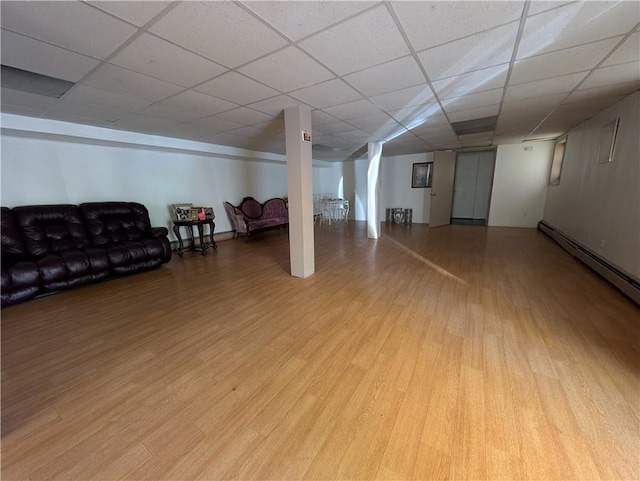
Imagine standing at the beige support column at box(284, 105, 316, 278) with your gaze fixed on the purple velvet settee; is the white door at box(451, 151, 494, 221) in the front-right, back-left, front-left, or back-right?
front-right

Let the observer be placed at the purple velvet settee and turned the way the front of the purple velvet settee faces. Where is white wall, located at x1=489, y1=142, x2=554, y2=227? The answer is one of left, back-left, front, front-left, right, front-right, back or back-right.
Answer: front-left

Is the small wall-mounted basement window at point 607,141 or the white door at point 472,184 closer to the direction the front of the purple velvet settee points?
the small wall-mounted basement window

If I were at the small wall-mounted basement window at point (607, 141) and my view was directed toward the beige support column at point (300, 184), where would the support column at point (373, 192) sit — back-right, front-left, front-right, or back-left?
front-right

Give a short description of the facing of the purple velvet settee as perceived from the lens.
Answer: facing the viewer and to the right of the viewer

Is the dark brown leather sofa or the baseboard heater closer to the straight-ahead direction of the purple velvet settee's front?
the baseboard heater

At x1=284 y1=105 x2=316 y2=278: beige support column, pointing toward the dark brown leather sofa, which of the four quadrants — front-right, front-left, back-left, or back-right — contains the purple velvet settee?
front-right

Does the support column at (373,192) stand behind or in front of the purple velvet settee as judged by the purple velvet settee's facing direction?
in front

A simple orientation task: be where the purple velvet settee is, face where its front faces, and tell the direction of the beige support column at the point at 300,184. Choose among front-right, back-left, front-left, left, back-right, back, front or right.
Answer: front-right

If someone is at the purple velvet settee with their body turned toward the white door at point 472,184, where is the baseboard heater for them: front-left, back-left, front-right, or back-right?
front-right

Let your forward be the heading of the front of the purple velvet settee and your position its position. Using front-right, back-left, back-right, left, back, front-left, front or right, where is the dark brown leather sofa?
right

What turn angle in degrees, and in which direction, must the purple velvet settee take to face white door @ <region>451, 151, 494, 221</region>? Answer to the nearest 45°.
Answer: approximately 45° to its left

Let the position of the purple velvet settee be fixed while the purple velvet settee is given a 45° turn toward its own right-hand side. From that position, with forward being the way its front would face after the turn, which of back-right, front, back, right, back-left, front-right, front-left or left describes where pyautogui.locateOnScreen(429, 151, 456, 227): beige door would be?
left

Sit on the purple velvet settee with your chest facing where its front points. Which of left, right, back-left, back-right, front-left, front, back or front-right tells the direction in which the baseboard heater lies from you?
front

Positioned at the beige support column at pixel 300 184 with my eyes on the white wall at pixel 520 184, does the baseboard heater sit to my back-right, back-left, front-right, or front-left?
front-right

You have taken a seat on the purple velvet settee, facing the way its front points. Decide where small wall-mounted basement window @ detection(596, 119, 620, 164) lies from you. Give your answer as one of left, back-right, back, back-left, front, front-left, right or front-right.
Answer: front

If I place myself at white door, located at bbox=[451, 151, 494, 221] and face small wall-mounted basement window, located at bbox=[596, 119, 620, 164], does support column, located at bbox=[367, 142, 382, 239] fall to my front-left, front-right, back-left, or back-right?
front-right
